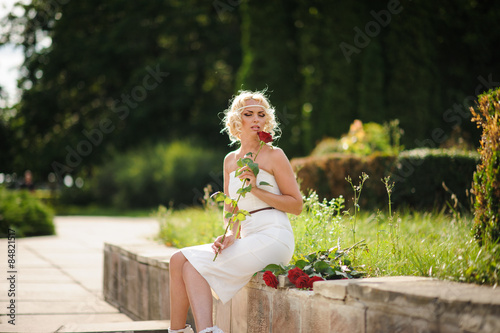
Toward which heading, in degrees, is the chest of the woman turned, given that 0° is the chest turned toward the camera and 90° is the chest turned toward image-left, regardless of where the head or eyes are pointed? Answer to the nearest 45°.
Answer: approximately 45°

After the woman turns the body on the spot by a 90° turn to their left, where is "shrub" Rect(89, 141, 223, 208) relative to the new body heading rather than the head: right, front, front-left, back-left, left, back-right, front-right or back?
back-left

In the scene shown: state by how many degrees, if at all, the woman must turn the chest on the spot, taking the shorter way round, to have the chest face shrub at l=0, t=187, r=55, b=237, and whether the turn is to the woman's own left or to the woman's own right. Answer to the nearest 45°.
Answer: approximately 90° to the woman's own right
